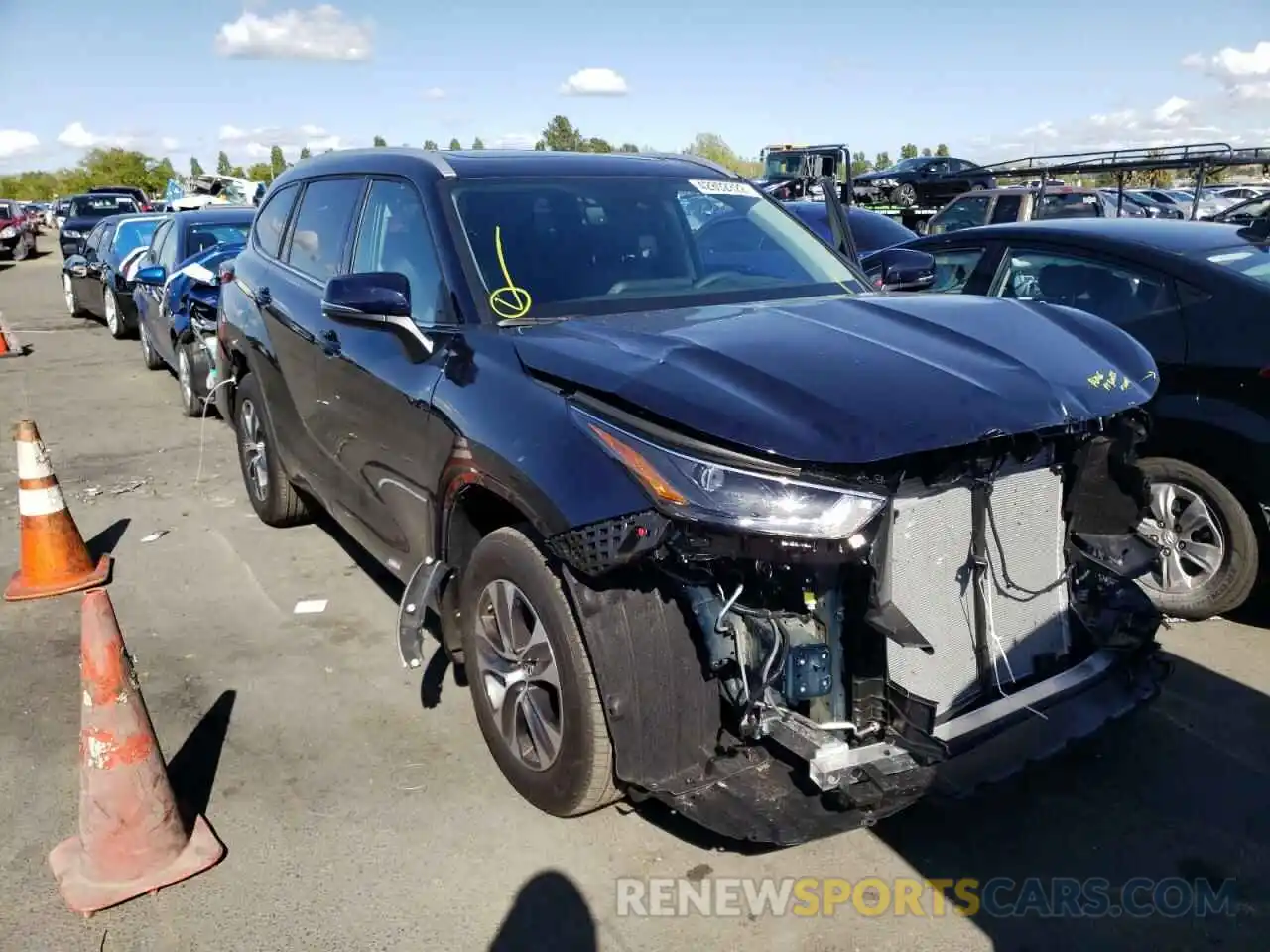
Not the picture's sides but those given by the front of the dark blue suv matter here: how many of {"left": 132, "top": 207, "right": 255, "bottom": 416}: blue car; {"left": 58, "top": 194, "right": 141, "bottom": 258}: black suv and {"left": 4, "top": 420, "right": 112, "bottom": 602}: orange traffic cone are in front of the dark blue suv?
0

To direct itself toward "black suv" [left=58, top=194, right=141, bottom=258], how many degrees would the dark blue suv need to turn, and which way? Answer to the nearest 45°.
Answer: approximately 180°

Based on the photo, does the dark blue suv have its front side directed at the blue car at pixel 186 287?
no

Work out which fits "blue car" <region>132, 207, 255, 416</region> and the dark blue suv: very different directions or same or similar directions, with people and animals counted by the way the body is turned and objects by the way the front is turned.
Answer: same or similar directions

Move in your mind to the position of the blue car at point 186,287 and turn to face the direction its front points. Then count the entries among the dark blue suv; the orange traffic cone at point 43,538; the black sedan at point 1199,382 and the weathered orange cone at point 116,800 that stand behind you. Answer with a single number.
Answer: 0

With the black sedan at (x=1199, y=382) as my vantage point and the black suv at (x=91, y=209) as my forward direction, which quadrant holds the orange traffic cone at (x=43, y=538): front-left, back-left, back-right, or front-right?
front-left

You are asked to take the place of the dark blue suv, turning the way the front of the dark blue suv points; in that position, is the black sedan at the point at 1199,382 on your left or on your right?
on your left

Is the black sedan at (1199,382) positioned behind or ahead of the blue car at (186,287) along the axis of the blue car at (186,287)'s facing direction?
ahead

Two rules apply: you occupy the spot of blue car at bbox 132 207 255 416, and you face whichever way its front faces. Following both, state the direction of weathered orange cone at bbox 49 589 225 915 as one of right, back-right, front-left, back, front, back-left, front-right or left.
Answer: front-right

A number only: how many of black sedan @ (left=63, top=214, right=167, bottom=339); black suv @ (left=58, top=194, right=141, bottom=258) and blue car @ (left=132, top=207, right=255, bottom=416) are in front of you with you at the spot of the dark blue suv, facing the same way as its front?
0

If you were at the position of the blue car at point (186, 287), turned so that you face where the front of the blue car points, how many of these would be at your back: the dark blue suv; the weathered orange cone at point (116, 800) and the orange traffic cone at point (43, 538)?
0

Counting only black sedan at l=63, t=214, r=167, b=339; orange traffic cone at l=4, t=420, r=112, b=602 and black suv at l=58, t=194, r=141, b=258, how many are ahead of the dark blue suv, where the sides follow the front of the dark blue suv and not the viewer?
0

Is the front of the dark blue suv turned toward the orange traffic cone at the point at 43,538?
no

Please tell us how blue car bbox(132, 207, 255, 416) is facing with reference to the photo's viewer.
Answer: facing the viewer and to the right of the viewer

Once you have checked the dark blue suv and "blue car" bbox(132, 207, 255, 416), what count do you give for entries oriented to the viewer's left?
0

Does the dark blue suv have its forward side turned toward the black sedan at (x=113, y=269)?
no
